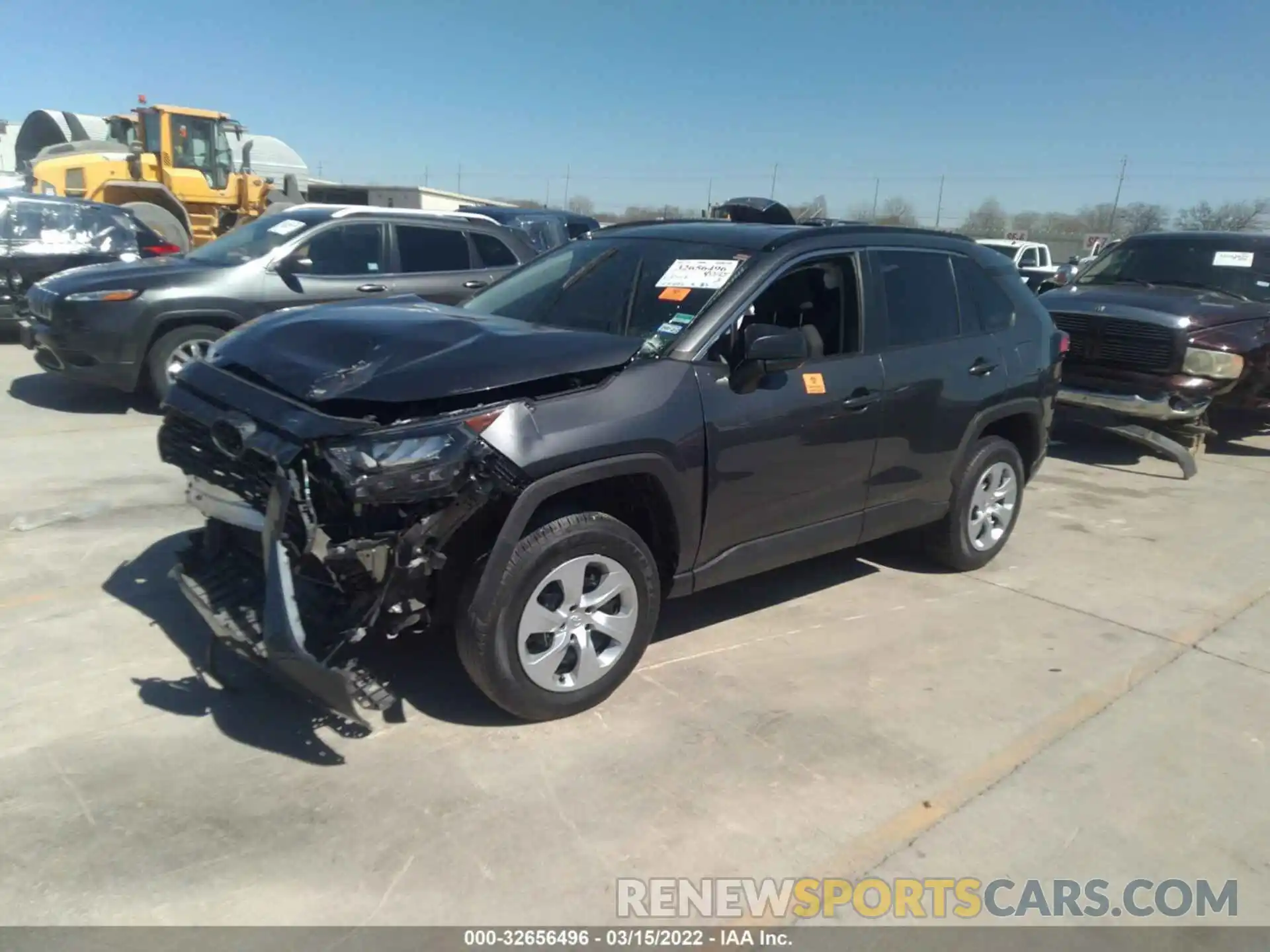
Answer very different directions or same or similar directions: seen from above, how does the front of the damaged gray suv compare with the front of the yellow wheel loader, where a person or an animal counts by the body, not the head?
very different directions

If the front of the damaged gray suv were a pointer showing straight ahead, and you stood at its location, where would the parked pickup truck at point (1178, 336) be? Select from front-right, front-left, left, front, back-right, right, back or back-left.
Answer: back

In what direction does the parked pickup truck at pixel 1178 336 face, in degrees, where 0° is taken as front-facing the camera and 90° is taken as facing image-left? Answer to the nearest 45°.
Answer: approximately 45°

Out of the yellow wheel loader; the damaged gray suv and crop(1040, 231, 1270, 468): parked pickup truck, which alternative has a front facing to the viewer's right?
the yellow wheel loader

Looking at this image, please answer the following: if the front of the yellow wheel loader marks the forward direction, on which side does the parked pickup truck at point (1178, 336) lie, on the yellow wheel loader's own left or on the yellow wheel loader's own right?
on the yellow wheel loader's own right

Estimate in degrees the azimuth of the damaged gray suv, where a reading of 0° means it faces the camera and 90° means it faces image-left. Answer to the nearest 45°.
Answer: approximately 45°

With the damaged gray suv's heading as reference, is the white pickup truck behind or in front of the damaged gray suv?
behind

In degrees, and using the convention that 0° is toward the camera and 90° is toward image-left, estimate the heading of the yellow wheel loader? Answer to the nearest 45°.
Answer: approximately 270°

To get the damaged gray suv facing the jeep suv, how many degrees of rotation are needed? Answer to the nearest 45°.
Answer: approximately 90° to its right
